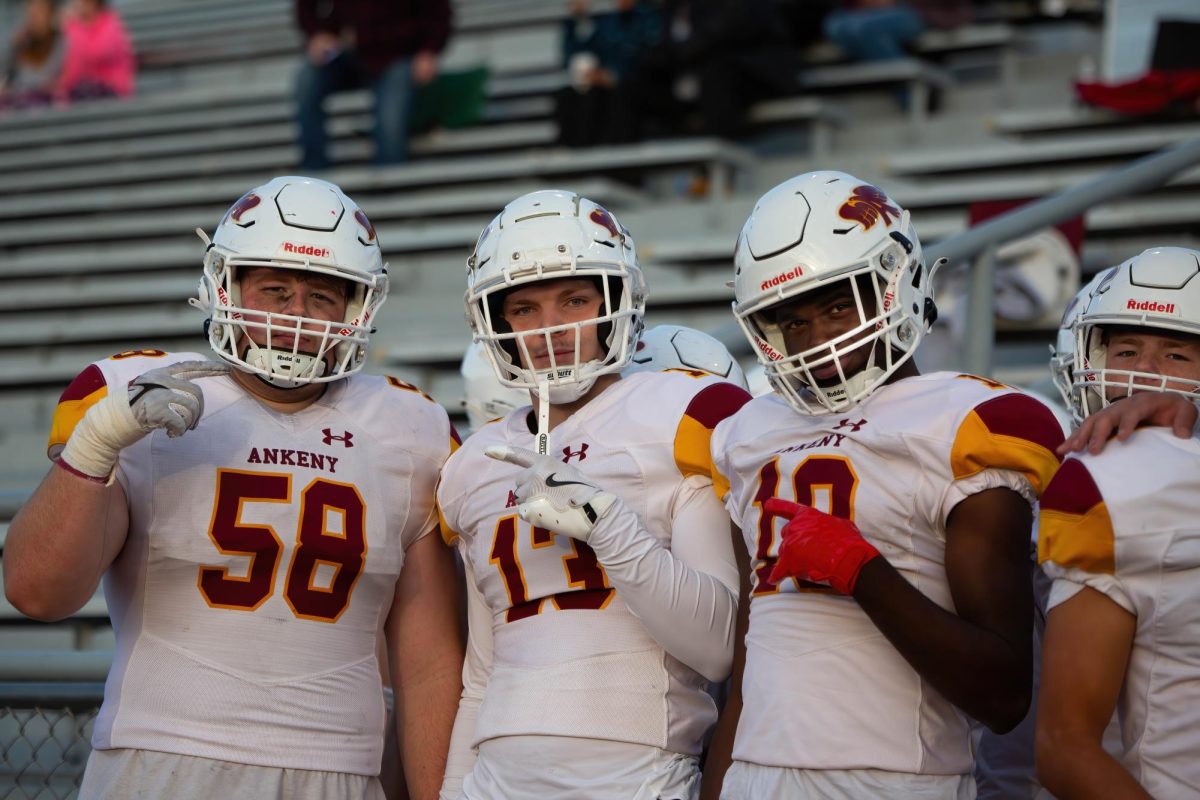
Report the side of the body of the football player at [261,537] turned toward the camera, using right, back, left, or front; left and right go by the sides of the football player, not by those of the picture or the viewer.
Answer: front

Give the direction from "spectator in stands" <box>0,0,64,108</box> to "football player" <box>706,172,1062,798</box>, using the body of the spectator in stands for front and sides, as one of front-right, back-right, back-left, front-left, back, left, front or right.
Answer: front

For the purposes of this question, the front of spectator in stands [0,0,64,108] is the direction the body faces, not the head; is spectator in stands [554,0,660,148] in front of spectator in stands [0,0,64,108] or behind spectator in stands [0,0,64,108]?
in front

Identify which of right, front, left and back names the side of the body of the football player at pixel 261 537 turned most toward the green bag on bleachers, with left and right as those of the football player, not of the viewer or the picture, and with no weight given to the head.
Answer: back

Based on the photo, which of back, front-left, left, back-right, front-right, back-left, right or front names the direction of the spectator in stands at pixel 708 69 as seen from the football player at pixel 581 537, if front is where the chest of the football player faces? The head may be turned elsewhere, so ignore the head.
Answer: back-right

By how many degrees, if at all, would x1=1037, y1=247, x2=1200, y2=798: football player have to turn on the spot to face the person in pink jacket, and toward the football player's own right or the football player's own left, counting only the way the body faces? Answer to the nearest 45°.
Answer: approximately 180°

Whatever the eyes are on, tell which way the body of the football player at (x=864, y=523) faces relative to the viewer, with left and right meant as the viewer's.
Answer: facing the viewer and to the left of the viewer

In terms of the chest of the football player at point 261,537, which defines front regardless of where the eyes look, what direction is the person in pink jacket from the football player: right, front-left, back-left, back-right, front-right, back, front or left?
back

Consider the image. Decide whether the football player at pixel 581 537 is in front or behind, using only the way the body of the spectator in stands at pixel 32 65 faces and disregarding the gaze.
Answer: in front

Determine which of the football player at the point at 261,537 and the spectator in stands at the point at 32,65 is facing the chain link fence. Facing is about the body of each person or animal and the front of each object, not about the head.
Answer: the spectator in stands

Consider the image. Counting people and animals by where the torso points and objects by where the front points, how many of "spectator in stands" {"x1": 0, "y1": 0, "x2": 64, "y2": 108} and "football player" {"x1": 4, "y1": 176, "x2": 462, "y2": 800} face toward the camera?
2

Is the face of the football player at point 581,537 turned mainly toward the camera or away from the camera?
toward the camera

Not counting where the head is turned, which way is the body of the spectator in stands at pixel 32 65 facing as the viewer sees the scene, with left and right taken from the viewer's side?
facing the viewer
